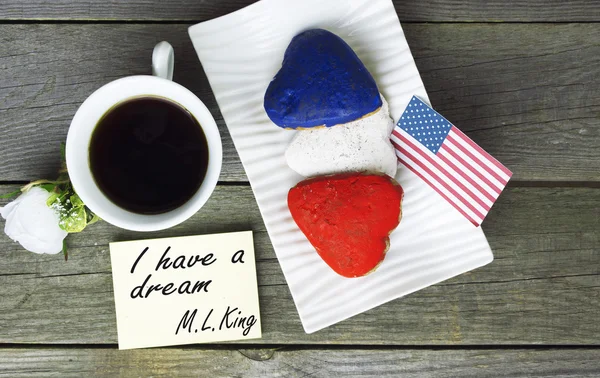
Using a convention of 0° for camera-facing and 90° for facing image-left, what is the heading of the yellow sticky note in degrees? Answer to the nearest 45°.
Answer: approximately 0°
